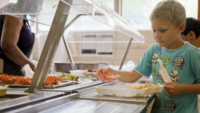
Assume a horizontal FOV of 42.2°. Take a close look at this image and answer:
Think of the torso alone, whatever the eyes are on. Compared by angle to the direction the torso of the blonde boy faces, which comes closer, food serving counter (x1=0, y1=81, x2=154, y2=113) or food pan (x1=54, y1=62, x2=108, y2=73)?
the food serving counter

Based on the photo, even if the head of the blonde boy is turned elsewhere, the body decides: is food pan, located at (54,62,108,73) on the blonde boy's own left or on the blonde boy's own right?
on the blonde boy's own right

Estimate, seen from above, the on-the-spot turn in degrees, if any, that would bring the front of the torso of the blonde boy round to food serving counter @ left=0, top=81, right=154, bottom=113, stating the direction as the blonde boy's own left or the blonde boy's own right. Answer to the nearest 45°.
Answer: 0° — they already face it

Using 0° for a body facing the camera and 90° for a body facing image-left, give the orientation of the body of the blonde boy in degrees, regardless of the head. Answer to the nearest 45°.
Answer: approximately 45°

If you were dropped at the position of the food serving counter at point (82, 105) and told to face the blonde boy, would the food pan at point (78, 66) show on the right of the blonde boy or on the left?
left
